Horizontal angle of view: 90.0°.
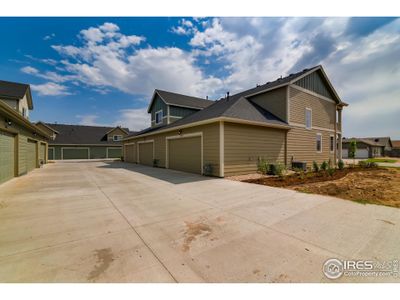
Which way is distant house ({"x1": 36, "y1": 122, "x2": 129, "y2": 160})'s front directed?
toward the camera

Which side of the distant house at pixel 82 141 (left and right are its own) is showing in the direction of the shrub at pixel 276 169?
front

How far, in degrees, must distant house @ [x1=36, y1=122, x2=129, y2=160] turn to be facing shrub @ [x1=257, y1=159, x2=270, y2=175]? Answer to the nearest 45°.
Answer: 0° — it already faces it
